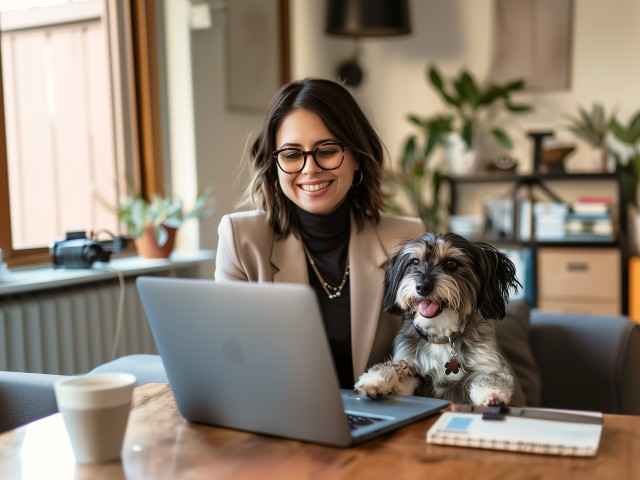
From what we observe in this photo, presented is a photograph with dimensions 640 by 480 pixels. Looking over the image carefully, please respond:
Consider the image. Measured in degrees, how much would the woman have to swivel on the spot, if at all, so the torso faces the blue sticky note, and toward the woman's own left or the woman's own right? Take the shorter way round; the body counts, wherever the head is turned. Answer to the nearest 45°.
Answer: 0° — they already face it

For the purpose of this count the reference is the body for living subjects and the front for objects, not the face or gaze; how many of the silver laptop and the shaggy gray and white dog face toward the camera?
1

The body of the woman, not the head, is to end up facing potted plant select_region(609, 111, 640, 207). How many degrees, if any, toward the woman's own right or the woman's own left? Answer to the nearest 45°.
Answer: approximately 135° to the woman's own left

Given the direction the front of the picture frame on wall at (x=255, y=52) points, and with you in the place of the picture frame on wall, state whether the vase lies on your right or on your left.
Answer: on your left

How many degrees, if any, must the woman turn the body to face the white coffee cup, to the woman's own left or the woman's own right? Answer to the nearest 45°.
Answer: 0° — they already face it

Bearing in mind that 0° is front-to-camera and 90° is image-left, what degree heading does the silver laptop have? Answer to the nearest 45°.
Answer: approximately 225°

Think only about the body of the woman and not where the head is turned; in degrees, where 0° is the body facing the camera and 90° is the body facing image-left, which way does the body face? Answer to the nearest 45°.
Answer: approximately 0°

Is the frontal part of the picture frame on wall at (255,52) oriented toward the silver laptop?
yes
